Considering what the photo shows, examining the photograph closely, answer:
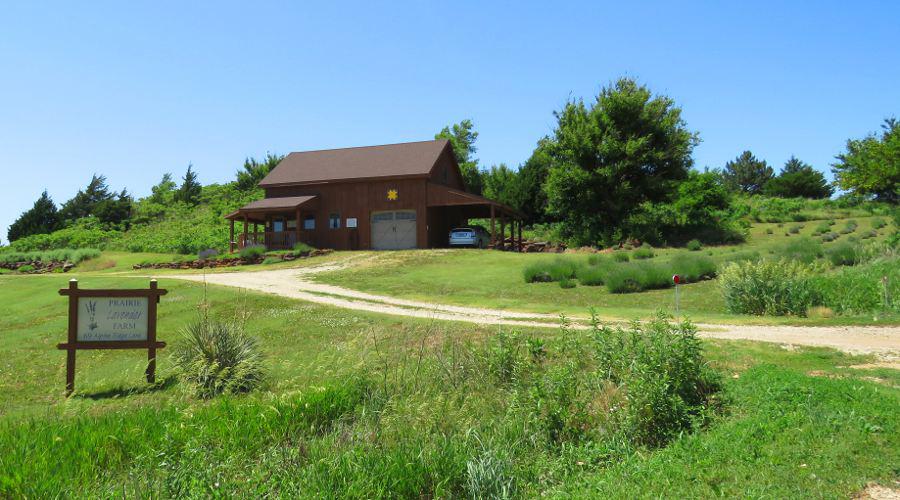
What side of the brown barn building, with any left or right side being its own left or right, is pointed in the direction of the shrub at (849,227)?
left

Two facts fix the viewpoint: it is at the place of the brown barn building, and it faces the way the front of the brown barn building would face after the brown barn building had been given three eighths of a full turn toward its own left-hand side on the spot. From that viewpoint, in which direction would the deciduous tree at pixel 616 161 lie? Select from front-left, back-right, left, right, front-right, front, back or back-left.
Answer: front-right

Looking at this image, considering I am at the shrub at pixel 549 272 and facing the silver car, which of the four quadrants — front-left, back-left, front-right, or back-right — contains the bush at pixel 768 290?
back-right

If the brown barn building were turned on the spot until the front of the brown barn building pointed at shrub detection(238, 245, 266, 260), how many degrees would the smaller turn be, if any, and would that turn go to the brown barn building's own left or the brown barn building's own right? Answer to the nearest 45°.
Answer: approximately 45° to the brown barn building's own right

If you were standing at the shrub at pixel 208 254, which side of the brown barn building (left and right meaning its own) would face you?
right

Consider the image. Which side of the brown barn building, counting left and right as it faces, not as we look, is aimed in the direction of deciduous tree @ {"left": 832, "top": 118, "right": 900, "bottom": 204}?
left

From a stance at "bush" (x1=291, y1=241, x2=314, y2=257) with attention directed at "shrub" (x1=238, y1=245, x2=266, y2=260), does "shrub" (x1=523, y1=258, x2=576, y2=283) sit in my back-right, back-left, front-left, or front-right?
back-left

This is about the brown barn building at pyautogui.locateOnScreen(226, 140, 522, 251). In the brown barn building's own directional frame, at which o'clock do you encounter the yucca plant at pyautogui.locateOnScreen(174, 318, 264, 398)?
The yucca plant is roughly at 12 o'clock from the brown barn building.

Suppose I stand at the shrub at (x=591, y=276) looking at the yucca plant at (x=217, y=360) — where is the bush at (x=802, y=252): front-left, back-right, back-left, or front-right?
back-left

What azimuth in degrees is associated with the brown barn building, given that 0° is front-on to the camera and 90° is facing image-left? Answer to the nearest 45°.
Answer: approximately 0°

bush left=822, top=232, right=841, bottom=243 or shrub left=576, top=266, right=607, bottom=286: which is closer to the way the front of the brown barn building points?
the shrub
